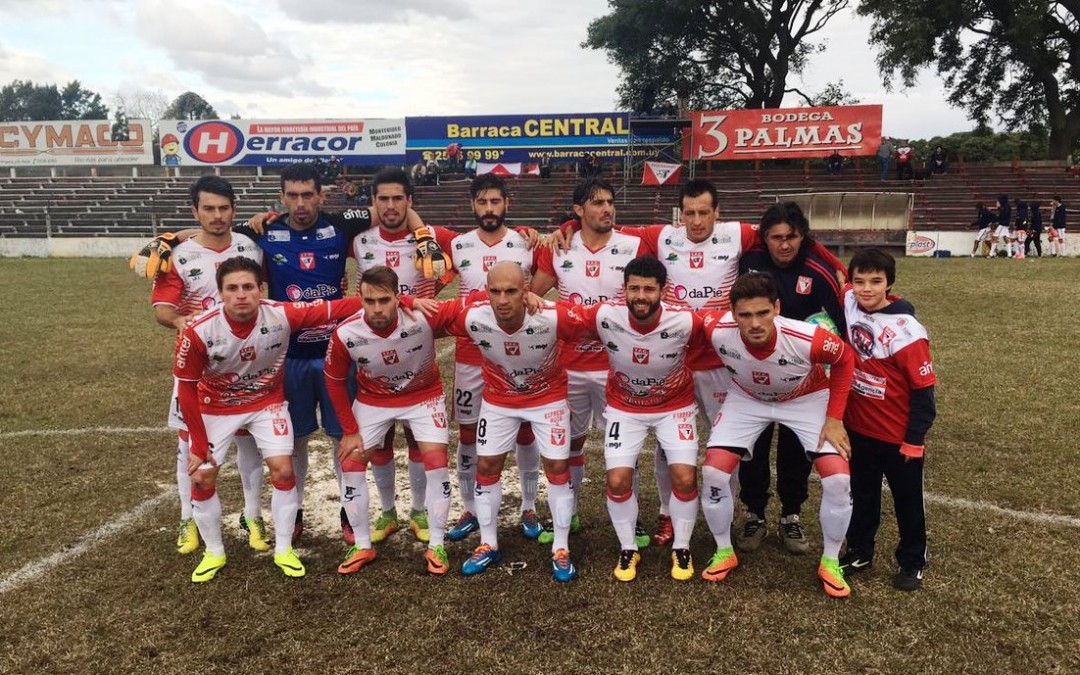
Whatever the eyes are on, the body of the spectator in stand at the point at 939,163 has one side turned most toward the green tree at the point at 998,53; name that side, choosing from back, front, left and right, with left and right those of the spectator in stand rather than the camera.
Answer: back

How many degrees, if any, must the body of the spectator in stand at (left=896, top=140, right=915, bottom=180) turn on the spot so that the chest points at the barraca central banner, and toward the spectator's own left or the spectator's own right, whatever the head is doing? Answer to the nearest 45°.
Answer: approximately 90° to the spectator's own right

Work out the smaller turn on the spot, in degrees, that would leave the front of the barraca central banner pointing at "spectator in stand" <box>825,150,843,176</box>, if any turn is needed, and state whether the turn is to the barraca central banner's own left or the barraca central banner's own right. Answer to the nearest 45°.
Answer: approximately 90° to the barraca central banner's own left

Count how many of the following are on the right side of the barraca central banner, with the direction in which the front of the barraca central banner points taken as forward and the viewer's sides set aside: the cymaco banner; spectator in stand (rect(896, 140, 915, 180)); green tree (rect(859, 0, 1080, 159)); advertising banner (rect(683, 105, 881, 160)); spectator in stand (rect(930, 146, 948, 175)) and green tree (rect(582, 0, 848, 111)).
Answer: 1

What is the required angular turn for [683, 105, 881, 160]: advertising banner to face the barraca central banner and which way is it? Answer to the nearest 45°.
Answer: approximately 90° to its right

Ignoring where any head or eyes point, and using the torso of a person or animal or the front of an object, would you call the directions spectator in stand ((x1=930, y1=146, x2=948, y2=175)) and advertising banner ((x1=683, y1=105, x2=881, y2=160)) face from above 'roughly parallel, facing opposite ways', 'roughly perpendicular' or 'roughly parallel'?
roughly parallel

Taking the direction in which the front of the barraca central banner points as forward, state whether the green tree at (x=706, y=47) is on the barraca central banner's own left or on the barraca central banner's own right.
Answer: on the barraca central banner's own left

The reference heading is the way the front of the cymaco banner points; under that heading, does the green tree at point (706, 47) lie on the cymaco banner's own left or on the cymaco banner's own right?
on the cymaco banner's own left

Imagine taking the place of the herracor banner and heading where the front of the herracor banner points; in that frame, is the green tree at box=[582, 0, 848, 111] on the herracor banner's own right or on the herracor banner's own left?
on the herracor banner's own left

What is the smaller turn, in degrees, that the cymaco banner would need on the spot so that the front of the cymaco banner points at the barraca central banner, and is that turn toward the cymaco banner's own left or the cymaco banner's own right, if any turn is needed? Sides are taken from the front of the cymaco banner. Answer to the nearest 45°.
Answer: approximately 45° to the cymaco banner's own left

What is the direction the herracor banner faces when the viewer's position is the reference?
facing the viewer

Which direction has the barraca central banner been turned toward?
toward the camera

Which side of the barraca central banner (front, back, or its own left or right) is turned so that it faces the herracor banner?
right

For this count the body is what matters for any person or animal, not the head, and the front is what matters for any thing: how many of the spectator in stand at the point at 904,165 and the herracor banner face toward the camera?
2

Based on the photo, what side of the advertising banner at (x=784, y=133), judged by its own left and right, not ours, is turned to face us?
front
